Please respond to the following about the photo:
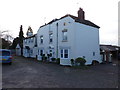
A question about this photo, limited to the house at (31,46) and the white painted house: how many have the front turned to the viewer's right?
0

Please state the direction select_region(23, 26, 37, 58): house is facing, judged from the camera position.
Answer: facing the viewer and to the left of the viewer

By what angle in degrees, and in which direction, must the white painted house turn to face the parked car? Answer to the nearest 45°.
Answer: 0° — it already faces it

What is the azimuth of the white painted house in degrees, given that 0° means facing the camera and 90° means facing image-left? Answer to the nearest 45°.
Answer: approximately 45°

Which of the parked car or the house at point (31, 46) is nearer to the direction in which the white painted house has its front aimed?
the parked car
